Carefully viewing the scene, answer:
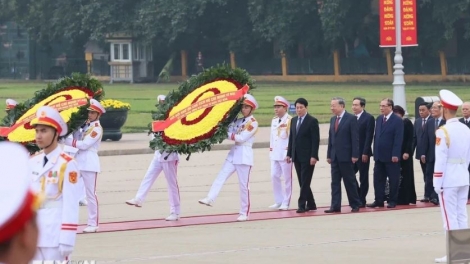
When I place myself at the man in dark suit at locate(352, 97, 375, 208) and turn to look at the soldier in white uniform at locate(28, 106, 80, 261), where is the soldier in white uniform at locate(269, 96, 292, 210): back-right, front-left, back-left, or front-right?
front-right

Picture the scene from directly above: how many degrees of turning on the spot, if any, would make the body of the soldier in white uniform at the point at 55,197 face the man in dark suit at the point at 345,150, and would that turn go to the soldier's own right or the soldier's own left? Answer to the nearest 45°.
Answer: approximately 180°

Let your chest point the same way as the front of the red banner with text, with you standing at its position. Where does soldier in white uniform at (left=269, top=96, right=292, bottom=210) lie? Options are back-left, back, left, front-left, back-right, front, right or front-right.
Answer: front

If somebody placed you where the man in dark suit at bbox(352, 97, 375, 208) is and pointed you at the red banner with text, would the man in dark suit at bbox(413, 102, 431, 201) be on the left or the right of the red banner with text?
right

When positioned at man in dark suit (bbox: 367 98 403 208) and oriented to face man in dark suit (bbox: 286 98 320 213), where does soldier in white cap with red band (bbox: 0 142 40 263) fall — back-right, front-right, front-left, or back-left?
front-left

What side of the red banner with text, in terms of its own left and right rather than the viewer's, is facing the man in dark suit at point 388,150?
front

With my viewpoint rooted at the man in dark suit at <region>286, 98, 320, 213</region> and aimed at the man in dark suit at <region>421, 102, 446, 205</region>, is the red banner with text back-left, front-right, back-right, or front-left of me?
front-left

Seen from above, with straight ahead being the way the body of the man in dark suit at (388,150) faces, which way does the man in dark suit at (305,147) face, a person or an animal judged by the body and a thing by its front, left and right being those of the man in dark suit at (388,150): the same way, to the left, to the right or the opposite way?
the same way

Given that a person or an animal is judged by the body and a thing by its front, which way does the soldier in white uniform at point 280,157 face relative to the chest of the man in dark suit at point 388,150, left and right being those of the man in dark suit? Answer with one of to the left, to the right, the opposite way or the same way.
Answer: the same way

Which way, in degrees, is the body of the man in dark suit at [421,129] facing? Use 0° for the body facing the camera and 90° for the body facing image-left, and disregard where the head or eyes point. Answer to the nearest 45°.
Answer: approximately 45°

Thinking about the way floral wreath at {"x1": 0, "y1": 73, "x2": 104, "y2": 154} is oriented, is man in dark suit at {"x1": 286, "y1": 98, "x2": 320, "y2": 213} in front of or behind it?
behind

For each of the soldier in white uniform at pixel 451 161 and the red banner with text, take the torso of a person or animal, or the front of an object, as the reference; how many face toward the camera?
1

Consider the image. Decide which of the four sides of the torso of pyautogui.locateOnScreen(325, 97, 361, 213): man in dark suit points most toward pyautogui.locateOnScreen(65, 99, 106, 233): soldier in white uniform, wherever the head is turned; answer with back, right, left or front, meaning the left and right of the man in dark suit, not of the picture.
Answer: front

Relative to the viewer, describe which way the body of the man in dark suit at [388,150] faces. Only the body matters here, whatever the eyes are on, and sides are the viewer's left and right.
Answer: facing the viewer and to the left of the viewer
